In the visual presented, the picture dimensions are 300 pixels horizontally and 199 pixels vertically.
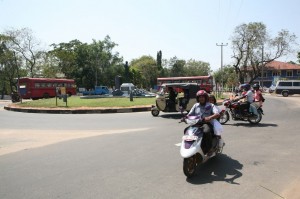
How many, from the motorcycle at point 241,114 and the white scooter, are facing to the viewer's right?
0

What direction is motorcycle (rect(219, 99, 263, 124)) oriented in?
to the viewer's left

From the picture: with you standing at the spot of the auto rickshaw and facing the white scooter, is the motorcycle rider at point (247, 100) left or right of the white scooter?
left

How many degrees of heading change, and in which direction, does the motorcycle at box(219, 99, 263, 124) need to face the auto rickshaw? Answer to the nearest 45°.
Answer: approximately 45° to its right

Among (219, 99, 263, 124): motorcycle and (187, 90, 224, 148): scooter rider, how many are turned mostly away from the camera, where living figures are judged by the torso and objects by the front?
0

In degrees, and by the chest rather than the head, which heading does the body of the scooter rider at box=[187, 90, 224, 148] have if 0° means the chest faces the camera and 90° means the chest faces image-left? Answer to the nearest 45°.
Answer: approximately 45°

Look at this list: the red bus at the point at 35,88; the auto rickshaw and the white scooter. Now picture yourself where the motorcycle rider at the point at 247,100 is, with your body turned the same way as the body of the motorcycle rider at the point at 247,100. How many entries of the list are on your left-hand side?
1

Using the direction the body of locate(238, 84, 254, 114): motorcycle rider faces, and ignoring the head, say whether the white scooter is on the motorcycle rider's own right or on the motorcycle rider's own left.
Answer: on the motorcycle rider's own left

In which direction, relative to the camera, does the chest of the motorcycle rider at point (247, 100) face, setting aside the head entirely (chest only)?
to the viewer's left

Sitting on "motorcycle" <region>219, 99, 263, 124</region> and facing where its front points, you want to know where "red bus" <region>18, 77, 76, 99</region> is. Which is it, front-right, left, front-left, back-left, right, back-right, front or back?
front-right

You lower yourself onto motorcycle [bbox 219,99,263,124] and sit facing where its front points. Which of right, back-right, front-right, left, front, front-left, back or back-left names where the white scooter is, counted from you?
left

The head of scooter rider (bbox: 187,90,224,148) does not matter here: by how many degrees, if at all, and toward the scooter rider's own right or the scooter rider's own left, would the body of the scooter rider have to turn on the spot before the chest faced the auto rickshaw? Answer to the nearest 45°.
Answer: approximately 135° to the scooter rider's own right

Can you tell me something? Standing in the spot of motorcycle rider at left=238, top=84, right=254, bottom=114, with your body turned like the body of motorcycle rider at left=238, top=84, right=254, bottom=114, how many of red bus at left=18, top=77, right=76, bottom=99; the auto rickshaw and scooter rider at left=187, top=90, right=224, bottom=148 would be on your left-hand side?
1
